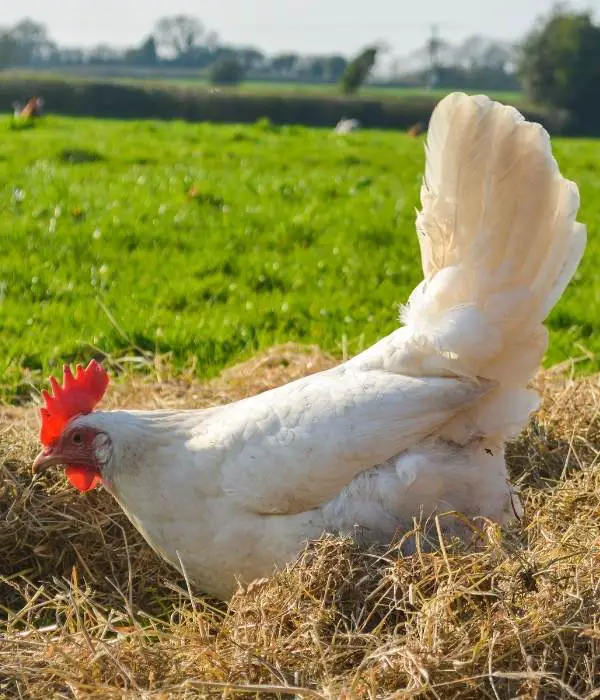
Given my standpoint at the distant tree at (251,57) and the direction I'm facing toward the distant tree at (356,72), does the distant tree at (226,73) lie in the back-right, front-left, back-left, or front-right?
front-right

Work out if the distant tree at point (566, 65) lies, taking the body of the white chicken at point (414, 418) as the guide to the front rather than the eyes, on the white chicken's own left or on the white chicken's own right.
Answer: on the white chicken's own right

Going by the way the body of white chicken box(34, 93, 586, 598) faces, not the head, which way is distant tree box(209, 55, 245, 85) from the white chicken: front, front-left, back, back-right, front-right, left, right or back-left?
right

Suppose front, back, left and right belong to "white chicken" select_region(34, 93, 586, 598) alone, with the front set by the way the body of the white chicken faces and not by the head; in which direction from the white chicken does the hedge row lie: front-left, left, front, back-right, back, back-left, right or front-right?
right

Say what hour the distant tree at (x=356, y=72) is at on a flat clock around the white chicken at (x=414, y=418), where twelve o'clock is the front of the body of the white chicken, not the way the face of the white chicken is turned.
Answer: The distant tree is roughly at 3 o'clock from the white chicken.

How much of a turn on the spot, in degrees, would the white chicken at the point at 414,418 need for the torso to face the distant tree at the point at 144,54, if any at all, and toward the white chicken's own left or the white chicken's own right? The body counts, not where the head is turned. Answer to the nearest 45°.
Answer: approximately 90° to the white chicken's own right

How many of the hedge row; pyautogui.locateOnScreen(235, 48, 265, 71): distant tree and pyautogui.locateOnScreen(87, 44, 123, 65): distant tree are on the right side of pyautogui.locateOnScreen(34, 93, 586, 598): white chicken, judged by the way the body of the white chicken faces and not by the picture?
3

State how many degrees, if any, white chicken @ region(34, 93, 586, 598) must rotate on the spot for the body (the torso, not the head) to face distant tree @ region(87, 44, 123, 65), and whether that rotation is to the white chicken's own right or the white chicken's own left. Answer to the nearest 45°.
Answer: approximately 90° to the white chicken's own right

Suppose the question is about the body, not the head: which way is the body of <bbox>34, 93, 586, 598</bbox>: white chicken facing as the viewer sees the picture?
to the viewer's left

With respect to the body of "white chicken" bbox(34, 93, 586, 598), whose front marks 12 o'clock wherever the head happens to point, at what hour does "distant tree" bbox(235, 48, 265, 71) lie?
The distant tree is roughly at 3 o'clock from the white chicken.

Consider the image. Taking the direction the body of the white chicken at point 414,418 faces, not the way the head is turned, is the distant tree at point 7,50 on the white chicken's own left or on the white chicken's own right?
on the white chicken's own right
